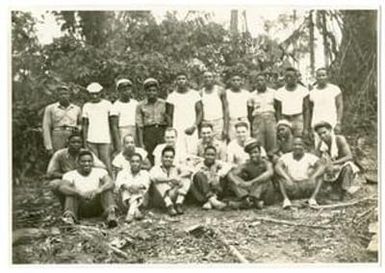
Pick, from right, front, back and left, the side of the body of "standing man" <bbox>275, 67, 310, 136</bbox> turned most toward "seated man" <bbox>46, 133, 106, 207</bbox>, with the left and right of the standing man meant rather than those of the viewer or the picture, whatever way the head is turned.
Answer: right

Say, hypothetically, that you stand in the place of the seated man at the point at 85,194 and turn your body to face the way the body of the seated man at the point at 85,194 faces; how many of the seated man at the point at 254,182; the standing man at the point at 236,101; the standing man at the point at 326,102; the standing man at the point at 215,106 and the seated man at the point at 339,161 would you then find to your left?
5

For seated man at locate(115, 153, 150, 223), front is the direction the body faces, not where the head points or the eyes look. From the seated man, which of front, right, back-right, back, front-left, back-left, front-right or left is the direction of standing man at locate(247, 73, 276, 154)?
left

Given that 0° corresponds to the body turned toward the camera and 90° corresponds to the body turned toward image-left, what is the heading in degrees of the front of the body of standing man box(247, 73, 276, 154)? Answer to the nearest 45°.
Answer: approximately 0°

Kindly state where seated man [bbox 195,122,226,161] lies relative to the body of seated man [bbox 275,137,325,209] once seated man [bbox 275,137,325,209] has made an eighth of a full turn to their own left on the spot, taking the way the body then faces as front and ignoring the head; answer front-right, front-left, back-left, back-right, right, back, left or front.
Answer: back-right

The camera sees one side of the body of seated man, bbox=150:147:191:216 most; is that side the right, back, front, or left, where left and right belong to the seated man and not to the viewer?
front

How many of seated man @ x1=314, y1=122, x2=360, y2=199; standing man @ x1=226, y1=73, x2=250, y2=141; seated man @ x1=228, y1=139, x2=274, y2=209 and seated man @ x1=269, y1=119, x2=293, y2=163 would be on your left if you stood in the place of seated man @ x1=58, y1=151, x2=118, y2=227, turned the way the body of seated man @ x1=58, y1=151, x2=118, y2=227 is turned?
4
